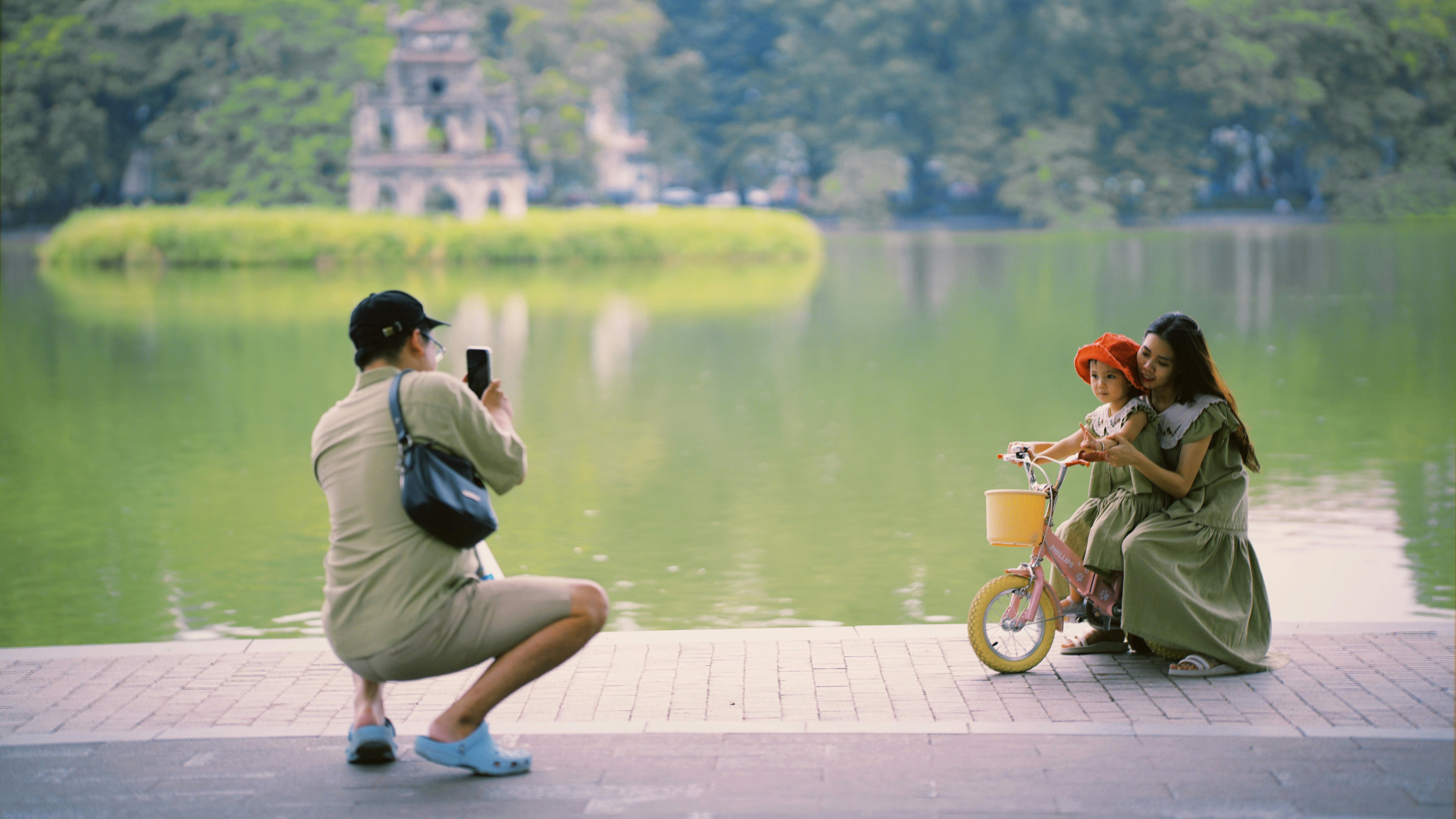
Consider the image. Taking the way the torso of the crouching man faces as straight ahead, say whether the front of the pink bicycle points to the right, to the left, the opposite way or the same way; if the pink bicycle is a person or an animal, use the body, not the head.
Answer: the opposite way

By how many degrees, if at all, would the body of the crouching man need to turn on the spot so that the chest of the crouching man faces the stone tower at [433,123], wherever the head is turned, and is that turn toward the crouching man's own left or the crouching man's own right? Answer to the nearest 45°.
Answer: approximately 45° to the crouching man's own left

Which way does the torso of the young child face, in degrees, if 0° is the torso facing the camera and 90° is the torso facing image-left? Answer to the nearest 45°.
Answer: approximately 45°

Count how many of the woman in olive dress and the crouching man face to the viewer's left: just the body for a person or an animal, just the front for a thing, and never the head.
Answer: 1

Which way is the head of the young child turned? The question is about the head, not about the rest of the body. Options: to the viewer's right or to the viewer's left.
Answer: to the viewer's left

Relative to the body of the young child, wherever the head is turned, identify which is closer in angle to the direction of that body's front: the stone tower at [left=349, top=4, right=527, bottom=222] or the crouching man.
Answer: the crouching man

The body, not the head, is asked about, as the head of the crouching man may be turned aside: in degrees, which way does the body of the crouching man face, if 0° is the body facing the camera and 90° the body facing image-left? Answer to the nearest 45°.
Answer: approximately 225°

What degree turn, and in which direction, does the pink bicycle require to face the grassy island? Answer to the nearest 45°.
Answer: approximately 90° to its right

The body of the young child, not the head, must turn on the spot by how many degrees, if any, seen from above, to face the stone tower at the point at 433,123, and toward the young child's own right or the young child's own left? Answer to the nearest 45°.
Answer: approximately 90° to the young child's own right

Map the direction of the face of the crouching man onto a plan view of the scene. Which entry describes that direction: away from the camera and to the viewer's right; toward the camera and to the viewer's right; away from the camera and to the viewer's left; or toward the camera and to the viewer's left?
away from the camera and to the viewer's right

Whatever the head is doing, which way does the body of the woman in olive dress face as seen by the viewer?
to the viewer's left

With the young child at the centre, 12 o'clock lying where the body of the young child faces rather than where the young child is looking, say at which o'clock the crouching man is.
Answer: The crouching man is roughly at 12 o'clock from the young child.

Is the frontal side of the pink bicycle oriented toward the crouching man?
yes

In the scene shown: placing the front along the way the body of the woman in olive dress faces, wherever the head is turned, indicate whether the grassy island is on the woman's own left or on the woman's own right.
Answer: on the woman's own right
